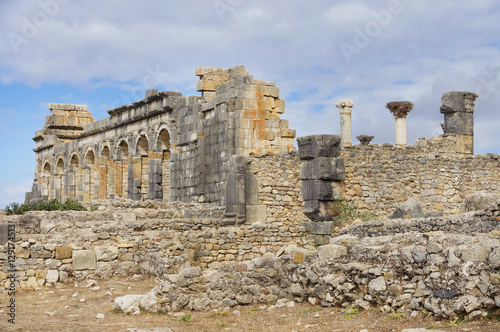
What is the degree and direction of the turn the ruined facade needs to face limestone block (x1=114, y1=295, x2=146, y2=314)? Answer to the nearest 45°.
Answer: approximately 45° to its left

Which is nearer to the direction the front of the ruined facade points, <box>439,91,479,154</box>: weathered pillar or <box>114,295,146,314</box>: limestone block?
the limestone block

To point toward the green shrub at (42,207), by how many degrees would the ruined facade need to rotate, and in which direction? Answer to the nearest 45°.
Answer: approximately 45° to its right

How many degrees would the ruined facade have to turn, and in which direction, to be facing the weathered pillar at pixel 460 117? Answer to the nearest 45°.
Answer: approximately 135° to its left

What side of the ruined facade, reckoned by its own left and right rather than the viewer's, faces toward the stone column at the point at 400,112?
back

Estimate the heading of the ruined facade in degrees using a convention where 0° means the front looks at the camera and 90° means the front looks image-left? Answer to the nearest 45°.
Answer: approximately 45°
